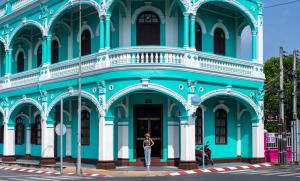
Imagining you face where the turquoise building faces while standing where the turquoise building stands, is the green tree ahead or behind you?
behind

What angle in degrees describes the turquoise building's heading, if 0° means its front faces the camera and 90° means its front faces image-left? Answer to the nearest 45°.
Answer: approximately 0°
